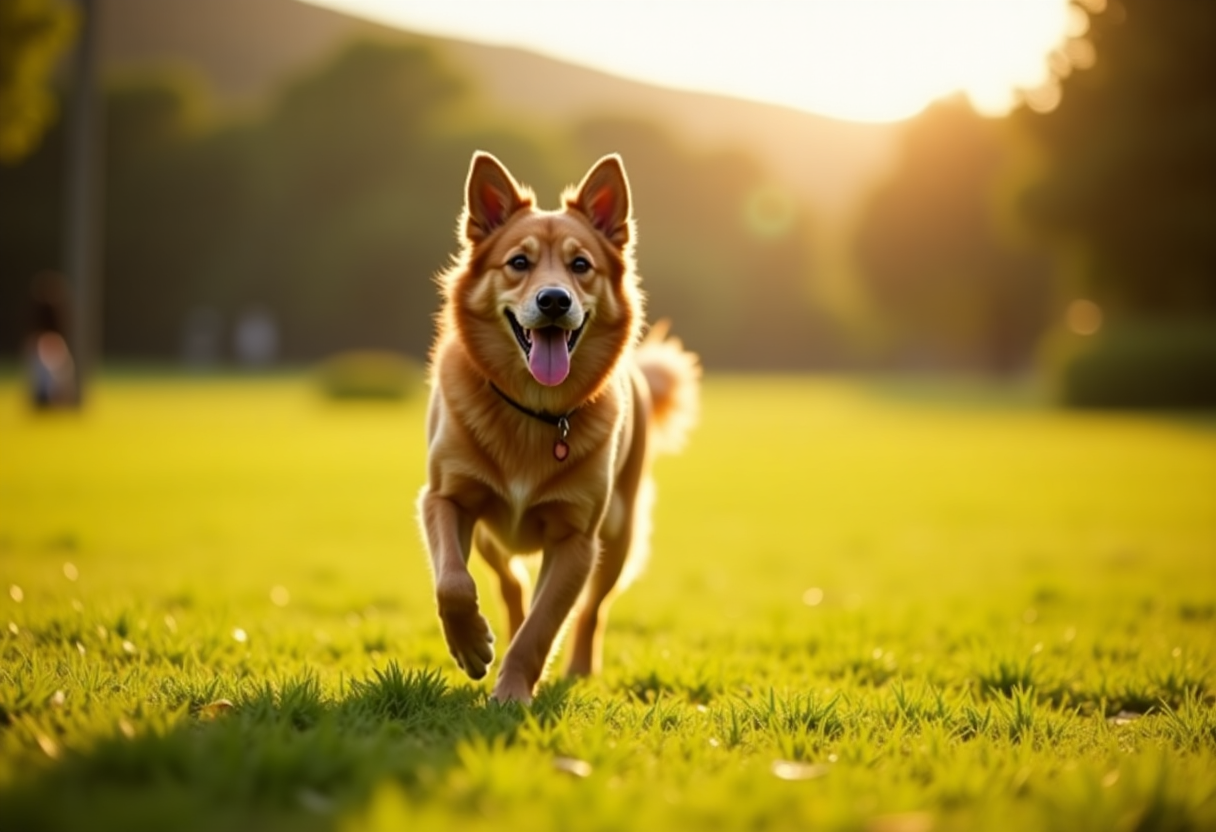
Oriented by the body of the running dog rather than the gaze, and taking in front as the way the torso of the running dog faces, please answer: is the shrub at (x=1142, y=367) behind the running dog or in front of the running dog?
behind

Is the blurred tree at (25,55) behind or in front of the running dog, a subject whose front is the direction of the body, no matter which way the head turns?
behind

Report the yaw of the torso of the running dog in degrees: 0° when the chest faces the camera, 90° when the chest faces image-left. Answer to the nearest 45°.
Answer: approximately 0°

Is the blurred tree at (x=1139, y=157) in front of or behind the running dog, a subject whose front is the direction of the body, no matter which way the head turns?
behind
